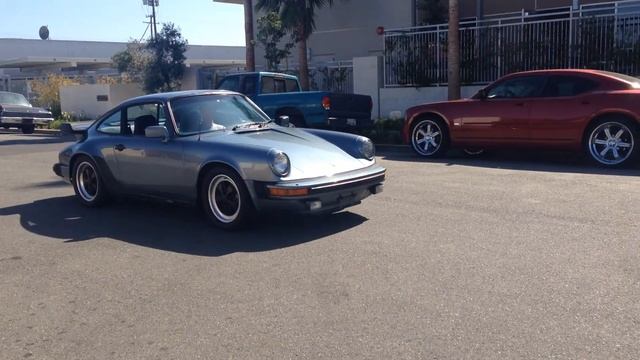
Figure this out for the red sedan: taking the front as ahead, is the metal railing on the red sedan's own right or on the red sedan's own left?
on the red sedan's own right

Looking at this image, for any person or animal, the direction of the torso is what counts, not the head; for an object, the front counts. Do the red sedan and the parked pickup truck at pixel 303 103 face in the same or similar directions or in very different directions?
same or similar directions

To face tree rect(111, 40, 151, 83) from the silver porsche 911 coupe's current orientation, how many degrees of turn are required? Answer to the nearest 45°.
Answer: approximately 135° to its left

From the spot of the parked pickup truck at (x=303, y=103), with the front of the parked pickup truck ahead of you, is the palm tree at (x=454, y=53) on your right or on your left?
on your right

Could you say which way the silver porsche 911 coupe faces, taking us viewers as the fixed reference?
facing the viewer and to the right of the viewer

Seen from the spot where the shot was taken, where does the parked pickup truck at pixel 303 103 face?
facing away from the viewer and to the left of the viewer

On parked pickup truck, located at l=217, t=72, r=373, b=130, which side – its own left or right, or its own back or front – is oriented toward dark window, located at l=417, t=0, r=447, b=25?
right

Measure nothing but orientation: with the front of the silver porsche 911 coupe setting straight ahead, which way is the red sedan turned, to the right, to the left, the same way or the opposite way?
the opposite way

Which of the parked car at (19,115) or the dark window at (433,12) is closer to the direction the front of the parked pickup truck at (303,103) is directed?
the parked car

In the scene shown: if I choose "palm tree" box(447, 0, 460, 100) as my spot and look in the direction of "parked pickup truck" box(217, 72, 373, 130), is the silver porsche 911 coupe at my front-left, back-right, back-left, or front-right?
front-left

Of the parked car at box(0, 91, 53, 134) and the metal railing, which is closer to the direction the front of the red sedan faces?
the parked car

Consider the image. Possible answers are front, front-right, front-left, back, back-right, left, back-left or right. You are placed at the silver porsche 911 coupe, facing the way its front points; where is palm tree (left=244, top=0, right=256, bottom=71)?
back-left

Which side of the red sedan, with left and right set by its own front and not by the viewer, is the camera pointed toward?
left

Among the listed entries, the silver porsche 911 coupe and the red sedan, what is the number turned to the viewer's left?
1

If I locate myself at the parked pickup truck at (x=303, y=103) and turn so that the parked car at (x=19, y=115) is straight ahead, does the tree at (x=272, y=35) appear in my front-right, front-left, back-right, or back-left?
front-right

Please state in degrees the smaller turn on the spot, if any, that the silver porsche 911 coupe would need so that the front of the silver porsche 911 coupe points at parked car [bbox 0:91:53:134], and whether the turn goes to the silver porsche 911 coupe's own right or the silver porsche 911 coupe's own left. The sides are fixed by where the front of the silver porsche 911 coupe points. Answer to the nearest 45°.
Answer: approximately 135° to the silver porsche 911 coupe's own left

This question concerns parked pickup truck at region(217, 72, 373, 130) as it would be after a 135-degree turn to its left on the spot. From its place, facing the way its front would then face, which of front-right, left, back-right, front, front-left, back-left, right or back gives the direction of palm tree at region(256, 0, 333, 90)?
back

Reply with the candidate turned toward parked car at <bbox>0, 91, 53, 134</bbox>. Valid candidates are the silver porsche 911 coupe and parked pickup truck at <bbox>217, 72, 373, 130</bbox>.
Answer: parked pickup truck at <bbox>217, 72, 373, 130</bbox>

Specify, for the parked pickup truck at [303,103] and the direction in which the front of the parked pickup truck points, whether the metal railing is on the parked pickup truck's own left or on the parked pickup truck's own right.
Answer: on the parked pickup truck's own right
